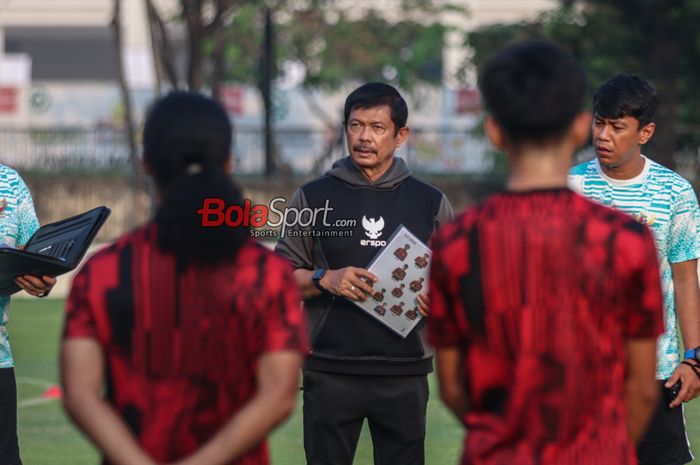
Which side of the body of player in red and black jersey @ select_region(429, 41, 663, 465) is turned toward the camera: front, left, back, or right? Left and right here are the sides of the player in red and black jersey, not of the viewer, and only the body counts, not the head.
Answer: back

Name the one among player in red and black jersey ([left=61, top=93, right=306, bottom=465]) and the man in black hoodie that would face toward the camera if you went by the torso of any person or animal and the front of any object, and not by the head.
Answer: the man in black hoodie

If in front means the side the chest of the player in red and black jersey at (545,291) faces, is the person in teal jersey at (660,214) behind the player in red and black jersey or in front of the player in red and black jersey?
in front

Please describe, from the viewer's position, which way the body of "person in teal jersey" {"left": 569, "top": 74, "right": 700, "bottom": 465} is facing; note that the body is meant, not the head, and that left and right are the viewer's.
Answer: facing the viewer and to the left of the viewer

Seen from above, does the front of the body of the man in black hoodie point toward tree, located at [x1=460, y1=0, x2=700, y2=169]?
no

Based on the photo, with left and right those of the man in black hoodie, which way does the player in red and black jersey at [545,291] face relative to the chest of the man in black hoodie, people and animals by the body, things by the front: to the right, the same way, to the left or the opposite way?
the opposite way

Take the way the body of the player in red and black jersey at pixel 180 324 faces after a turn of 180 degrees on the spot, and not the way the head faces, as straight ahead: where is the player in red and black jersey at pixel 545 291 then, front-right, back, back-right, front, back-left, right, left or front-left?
left

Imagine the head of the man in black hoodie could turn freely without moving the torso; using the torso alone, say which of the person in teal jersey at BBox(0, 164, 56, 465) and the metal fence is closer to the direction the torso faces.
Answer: the person in teal jersey

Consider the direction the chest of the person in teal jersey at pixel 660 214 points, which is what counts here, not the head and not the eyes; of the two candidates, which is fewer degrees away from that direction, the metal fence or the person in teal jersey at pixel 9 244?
the person in teal jersey

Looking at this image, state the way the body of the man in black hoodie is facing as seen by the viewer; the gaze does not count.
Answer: toward the camera

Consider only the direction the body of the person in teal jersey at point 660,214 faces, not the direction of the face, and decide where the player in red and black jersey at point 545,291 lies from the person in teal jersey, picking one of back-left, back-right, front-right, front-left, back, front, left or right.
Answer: front-left

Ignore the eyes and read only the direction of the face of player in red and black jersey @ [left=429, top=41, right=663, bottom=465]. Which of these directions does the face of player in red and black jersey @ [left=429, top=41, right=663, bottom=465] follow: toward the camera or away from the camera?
away from the camera

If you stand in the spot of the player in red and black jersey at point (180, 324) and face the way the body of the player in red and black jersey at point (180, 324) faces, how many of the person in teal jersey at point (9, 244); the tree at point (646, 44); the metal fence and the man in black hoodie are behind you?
0

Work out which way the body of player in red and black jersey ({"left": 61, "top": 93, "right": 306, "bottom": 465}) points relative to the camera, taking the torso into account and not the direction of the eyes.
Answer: away from the camera

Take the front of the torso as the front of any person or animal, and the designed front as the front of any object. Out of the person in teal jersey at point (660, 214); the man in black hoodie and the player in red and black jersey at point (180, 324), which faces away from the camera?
the player in red and black jersey

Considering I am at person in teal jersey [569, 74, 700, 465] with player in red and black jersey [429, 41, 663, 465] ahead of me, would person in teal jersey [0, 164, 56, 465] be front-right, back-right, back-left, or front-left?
front-right

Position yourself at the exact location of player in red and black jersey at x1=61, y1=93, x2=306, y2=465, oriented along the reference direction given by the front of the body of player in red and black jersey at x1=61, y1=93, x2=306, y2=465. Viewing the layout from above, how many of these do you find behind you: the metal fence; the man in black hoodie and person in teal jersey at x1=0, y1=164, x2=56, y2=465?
0

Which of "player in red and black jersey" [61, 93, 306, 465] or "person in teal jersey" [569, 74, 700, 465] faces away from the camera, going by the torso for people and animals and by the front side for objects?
the player in red and black jersey

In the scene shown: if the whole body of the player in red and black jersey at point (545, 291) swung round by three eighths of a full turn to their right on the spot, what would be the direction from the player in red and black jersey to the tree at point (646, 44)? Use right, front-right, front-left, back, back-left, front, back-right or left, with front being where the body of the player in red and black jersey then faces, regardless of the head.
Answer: back-left

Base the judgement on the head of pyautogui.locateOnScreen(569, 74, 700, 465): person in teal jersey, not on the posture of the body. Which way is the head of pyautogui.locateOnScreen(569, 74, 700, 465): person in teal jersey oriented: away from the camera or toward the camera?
toward the camera
